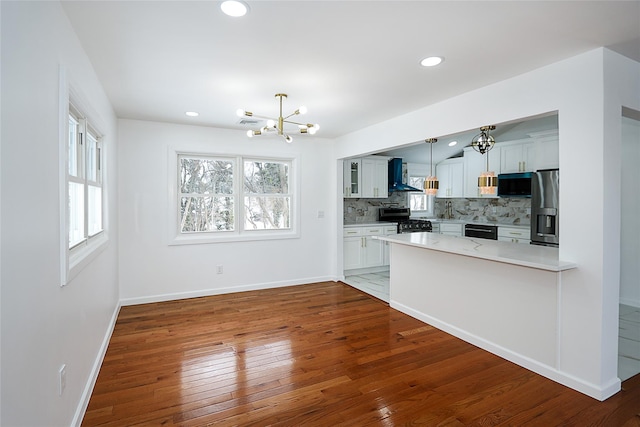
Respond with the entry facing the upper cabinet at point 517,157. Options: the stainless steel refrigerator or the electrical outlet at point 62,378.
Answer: the electrical outlet

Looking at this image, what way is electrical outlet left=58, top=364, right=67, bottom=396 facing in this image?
to the viewer's right

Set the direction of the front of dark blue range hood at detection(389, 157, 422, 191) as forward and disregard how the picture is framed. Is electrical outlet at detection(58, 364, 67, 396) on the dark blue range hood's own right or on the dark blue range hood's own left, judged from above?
on the dark blue range hood's own right

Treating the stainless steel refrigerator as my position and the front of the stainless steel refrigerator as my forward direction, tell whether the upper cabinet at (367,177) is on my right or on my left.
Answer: on my right

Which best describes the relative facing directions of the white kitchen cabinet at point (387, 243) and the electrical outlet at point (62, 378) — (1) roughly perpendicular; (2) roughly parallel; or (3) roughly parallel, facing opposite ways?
roughly perpendicular

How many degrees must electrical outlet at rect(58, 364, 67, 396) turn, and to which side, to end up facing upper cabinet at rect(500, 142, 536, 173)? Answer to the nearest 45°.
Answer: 0° — it already faces it

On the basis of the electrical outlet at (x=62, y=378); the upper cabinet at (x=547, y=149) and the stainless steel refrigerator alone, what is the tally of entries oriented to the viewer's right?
1

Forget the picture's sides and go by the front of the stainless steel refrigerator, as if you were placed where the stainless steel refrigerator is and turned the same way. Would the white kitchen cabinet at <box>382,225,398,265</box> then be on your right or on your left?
on your right

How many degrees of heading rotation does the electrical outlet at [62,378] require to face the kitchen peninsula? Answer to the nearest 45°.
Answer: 0° — it already faces it

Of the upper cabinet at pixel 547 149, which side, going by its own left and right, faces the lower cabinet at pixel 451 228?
right

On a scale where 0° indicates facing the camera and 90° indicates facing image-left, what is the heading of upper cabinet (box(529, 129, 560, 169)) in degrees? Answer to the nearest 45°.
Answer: approximately 45°

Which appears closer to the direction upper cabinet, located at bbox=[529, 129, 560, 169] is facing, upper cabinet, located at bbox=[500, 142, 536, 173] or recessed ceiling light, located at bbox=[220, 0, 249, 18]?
the recessed ceiling light

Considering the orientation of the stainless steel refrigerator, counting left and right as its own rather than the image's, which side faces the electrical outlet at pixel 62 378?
front

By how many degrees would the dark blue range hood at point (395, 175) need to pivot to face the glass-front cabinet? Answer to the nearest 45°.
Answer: approximately 90° to its right
